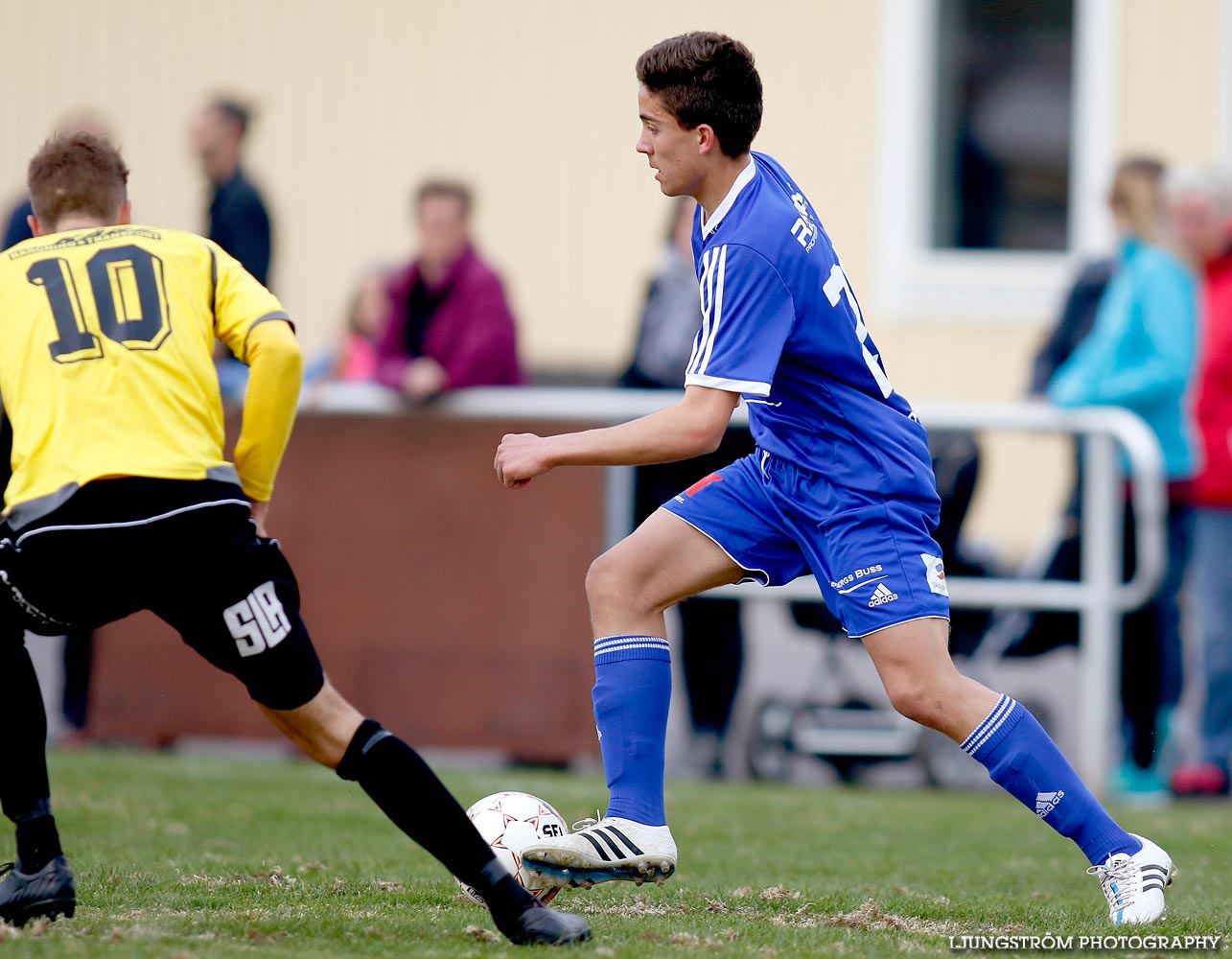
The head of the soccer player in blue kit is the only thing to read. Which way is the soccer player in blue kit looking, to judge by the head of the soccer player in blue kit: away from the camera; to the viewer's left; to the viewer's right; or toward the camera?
to the viewer's left

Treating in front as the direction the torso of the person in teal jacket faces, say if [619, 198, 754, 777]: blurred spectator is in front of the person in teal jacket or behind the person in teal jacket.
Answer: in front

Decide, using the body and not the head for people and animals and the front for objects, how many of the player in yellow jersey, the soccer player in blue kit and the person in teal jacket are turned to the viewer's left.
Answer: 2

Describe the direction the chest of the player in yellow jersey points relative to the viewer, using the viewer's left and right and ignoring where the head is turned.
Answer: facing away from the viewer

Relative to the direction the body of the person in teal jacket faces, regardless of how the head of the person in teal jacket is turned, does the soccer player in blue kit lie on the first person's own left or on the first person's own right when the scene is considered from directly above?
on the first person's own left

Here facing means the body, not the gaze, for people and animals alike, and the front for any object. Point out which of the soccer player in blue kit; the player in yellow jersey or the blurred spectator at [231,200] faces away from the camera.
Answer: the player in yellow jersey

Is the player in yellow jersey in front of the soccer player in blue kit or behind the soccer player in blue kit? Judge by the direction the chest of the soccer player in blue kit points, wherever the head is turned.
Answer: in front

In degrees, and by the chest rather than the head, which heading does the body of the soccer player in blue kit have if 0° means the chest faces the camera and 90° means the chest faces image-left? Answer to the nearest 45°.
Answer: approximately 90°

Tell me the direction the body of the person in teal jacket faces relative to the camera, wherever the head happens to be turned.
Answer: to the viewer's left

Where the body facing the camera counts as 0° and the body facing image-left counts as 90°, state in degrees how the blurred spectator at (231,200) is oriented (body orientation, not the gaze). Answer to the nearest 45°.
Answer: approximately 90°

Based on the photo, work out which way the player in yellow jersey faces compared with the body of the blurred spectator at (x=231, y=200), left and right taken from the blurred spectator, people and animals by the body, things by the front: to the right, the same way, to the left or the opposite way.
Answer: to the right
